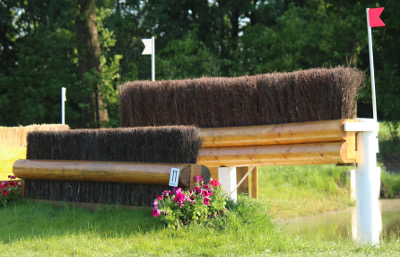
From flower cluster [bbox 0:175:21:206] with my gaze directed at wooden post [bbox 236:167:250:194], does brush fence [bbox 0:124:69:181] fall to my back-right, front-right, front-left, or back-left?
front-left

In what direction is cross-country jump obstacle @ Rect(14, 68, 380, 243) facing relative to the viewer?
toward the camera

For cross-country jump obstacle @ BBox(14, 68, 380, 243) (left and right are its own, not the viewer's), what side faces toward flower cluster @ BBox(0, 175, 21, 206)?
right

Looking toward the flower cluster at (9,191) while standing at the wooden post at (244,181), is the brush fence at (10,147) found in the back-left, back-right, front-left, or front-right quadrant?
front-right

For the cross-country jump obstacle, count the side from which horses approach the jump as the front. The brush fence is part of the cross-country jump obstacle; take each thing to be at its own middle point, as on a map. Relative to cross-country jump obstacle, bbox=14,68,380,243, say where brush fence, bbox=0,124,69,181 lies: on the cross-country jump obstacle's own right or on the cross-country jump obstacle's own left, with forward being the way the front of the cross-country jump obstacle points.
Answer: on the cross-country jump obstacle's own right
